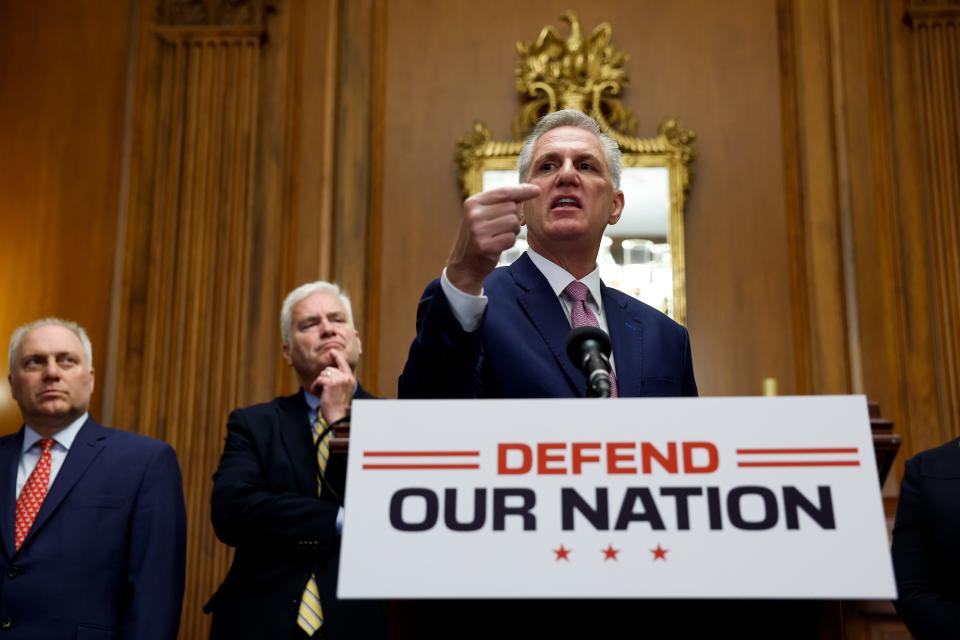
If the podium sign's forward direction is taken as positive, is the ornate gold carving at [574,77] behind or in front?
behind

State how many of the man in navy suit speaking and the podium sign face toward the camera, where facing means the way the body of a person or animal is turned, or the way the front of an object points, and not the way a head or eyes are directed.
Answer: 2

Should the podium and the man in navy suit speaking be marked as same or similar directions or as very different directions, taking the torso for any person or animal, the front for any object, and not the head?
same or similar directions

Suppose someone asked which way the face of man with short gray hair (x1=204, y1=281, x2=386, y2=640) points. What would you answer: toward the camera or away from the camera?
toward the camera

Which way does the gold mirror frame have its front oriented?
toward the camera

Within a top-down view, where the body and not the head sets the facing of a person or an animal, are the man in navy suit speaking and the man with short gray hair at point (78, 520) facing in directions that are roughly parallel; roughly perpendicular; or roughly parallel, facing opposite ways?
roughly parallel

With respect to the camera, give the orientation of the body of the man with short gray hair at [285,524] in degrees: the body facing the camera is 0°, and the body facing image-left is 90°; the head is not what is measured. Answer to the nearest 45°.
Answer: approximately 315°

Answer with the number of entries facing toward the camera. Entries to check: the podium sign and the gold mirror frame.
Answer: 2

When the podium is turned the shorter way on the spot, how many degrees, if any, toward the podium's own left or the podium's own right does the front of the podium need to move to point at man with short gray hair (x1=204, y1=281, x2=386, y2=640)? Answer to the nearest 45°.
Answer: approximately 135° to the podium's own right

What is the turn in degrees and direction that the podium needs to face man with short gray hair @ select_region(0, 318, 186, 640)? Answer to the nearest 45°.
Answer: approximately 135° to its right

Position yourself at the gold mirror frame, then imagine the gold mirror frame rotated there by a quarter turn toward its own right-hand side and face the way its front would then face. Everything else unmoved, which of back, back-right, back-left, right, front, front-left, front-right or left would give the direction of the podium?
left

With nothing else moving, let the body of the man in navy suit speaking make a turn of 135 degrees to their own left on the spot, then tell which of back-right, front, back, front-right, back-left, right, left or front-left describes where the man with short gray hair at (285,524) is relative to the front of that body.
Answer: left

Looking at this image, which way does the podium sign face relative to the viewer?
toward the camera

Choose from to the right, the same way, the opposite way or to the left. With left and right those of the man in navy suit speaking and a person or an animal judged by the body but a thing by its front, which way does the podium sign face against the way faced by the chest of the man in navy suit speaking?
the same way

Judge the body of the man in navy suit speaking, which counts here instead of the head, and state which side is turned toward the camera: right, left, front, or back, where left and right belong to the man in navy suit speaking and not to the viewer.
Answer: front
